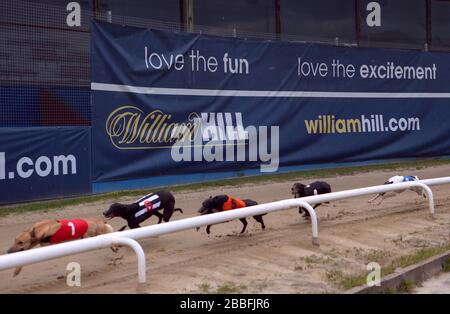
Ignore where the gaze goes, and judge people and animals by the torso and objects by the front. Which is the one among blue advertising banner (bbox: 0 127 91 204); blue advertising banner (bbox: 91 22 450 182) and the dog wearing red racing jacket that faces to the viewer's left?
the dog wearing red racing jacket

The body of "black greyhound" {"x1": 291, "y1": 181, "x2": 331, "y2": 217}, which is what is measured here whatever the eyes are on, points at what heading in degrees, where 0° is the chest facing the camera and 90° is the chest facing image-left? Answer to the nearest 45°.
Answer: approximately 45°

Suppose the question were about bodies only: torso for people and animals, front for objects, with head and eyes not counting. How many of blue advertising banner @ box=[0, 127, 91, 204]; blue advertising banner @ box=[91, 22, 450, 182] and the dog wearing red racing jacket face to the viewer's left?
1

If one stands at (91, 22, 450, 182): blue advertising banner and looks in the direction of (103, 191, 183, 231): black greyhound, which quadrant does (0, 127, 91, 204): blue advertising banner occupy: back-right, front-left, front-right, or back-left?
front-right

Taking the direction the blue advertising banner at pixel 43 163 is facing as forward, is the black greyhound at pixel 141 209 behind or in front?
in front

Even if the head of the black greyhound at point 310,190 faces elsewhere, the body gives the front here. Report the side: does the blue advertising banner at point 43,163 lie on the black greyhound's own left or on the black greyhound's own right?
on the black greyhound's own right

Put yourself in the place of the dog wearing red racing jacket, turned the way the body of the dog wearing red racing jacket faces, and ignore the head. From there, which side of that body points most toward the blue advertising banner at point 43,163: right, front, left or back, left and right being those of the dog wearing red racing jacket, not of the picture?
right

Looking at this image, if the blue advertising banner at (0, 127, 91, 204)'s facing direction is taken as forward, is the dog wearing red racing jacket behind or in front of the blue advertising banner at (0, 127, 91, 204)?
in front

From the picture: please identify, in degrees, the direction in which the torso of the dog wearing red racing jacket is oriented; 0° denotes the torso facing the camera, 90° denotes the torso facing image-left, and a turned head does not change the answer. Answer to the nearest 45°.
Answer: approximately 90°

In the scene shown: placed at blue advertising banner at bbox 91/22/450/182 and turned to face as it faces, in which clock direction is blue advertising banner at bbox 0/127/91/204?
blue advertising banner at bbox 0/127/91/204 is roughly at 3 o'clock from blue advertising banner at bbox 91/22/450/182.

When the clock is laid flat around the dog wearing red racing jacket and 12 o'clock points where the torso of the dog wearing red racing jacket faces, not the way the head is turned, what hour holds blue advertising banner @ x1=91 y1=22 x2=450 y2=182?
The blue advertising banner is roughly at 4 o'clock from the dog wearing red racing jacket.

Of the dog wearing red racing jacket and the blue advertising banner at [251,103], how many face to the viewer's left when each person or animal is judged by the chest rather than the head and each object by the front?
1

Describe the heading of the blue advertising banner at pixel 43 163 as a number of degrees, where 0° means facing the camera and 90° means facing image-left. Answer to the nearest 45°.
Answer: approximately 315°

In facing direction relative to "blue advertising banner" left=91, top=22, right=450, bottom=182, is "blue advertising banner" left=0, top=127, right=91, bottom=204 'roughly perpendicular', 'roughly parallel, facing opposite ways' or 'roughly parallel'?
roughly parallel

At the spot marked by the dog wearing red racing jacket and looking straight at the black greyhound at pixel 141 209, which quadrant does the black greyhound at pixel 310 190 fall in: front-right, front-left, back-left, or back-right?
front-right

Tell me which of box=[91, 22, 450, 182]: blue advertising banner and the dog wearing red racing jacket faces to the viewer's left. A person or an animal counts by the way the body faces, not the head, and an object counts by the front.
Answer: the dog wearing red racing jacket

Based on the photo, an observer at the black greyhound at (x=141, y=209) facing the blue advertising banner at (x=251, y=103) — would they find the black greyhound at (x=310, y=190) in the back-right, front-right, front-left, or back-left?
front-right

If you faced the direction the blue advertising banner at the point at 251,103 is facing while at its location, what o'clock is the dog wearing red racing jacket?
The dog wearing red racing jacket is roughly at 2 o'clock from the blue advertising banner.
